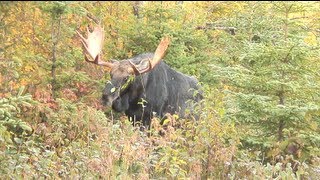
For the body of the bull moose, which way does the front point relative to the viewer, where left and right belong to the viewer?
facing the viewer and to the left of the viewer
